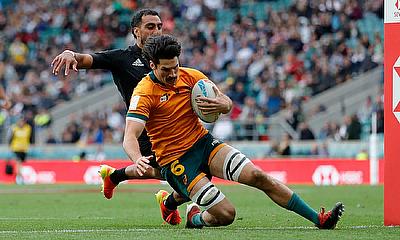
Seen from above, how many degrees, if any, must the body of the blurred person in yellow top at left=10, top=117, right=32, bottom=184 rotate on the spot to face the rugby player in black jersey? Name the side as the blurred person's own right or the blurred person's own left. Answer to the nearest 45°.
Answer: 0° — they already face them

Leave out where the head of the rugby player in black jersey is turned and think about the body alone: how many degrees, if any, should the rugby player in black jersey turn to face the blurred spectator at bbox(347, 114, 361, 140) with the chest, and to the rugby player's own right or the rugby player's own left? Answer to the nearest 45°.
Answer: approximately 90° to the rugby player's own left

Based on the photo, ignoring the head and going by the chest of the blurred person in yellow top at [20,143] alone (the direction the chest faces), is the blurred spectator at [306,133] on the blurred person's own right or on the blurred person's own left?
on the blurred person's own left

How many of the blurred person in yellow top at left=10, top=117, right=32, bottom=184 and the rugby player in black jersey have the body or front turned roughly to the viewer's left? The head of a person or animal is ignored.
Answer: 0

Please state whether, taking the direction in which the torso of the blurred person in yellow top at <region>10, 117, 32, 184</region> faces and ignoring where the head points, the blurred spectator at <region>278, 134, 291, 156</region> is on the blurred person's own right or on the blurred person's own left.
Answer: on the blurred person's own left

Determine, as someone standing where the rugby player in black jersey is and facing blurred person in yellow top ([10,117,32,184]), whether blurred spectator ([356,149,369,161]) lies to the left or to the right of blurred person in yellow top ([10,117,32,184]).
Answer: right

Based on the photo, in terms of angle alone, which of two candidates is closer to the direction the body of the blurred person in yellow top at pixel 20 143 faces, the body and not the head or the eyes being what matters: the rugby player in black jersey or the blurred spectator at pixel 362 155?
the rugby player in black jersey

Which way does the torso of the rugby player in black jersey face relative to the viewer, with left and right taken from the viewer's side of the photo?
facing the viewer and to the right of the viewer

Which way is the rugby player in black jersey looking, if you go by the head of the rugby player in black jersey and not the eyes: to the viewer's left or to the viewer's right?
to the viewer's right

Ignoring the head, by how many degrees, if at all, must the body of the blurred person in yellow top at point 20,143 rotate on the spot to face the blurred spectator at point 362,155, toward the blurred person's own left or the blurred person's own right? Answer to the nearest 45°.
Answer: approximately 45° to the blurred person's own left

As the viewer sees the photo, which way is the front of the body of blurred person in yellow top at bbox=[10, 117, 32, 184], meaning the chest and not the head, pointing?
toward the camera
